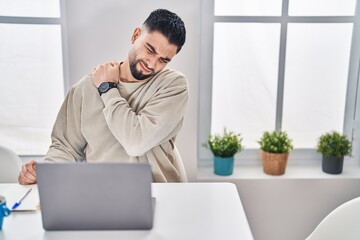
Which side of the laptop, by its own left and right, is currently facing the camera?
back

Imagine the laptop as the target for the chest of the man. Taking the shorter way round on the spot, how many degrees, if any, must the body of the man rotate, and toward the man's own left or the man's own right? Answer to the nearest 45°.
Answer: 0° — they already face it

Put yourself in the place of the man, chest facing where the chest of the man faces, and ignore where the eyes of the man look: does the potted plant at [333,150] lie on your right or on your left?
on your left

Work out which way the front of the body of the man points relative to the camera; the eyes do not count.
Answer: toward the camera

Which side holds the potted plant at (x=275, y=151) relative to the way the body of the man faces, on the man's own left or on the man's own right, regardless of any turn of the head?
on the man's own left

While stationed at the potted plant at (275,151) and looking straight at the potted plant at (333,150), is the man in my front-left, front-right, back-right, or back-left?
back-right

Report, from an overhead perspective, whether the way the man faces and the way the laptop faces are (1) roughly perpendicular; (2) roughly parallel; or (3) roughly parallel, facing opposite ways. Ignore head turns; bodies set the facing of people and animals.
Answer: roughly parallel, facing opposite ways

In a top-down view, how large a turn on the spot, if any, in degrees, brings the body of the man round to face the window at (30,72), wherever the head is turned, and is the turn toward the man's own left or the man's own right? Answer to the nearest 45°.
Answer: approximately 135° to the man's own right

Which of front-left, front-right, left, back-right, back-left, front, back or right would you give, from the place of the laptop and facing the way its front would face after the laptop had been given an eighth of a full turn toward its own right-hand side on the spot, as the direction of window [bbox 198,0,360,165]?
front

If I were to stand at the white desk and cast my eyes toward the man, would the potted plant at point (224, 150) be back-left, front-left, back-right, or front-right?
front-right

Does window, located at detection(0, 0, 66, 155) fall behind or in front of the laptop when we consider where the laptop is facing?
in front

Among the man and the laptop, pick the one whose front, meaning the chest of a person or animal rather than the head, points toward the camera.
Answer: the man
